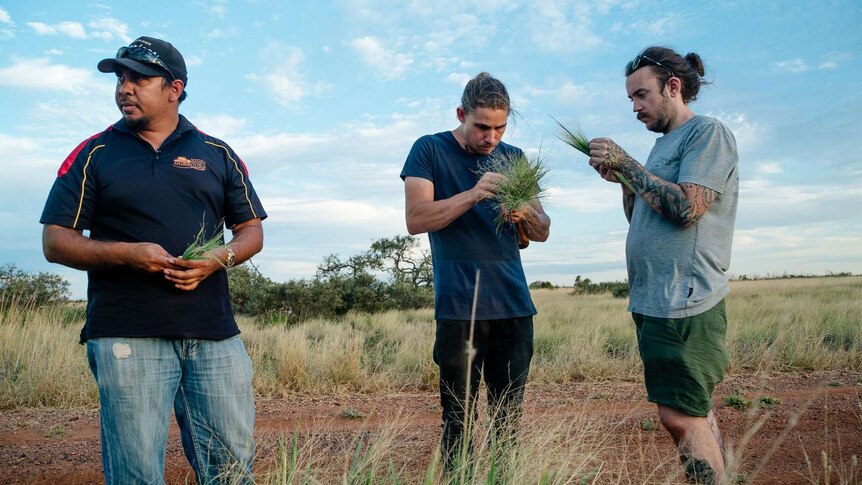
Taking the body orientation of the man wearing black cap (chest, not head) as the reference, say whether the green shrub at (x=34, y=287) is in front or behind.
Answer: behind

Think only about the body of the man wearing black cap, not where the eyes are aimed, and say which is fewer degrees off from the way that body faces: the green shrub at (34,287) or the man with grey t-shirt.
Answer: the man with grey t-shirt

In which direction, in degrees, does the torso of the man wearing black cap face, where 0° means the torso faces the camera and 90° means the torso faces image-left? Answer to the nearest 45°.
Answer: approximately 0°

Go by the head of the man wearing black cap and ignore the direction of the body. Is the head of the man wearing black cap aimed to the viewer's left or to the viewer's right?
to the viewer's left

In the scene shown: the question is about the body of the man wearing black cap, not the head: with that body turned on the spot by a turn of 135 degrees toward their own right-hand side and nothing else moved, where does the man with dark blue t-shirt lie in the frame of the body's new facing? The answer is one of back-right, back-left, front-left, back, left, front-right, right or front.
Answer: back-right

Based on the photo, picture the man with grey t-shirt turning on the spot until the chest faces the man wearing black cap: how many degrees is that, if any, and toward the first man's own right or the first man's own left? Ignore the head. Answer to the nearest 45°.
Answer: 0° — they already face them

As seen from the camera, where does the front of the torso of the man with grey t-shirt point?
to the viewer's left

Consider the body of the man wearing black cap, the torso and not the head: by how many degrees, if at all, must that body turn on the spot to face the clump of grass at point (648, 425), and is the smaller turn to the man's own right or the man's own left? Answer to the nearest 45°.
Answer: approximately 90° to the man's own left

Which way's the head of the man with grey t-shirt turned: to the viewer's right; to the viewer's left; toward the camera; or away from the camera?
to the viewer's left

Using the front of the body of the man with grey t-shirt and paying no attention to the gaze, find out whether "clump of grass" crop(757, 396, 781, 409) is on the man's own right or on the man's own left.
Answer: on the man's own right

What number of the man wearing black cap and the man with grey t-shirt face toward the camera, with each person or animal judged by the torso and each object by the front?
1

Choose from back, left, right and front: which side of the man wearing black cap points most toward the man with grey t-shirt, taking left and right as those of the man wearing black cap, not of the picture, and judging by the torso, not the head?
left

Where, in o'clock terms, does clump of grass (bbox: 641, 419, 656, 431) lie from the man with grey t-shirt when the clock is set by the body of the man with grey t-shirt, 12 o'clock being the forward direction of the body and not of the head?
The clump of grass is roughly at 3 o'clock from the man with grey t-shirt.
